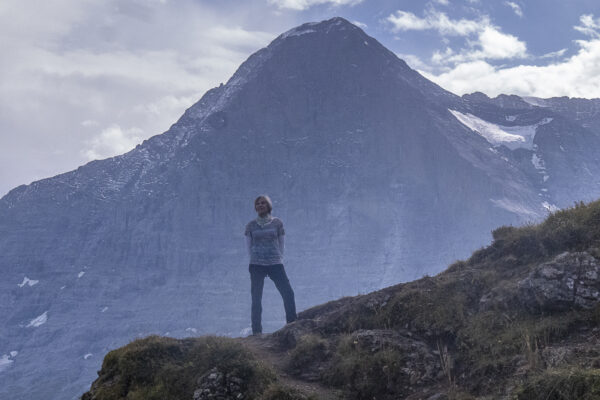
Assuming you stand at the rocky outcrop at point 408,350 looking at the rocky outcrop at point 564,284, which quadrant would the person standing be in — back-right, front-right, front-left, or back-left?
back-left

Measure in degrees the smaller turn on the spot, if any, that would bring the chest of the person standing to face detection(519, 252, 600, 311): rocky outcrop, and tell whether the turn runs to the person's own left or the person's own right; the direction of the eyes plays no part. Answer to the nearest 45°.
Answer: approximately 45° to the person's own left

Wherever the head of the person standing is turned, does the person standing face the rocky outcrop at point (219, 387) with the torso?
yes

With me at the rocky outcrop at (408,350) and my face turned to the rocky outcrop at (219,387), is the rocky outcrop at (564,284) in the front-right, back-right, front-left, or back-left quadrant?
back-left

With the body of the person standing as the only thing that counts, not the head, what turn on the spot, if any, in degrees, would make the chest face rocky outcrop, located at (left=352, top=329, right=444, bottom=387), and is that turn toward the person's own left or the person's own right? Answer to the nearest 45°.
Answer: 0° — they already face it

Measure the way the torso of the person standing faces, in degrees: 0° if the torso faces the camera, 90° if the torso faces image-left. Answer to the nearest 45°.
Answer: approximately 0°
